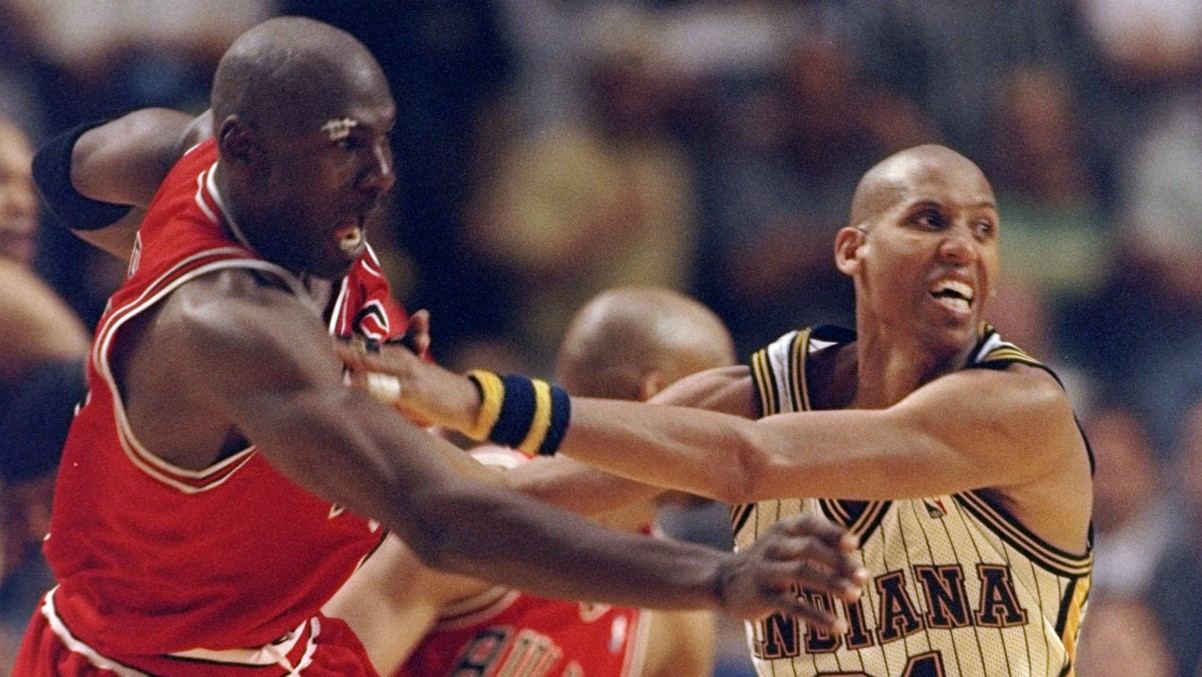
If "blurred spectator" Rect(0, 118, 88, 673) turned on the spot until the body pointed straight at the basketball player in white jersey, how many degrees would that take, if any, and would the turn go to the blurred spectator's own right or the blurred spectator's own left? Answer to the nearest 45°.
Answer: approximately 45° to the blurred spectator's own left

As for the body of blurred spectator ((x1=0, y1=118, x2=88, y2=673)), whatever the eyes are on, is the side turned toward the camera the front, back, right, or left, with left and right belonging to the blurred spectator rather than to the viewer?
front

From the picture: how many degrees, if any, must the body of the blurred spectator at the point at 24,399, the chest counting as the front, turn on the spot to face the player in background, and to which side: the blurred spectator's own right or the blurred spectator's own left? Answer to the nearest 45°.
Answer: approximately 45° to the blurred spectator's own left

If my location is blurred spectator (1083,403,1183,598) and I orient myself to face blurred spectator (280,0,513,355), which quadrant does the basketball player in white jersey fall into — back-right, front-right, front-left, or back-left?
front-left

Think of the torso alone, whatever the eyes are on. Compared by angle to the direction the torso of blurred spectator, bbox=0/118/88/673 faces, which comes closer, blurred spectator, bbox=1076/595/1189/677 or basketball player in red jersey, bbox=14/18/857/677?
the basketball player in red jersey

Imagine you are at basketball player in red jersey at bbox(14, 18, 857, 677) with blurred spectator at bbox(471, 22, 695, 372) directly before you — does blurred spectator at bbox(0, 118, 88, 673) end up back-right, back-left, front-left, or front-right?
front-left

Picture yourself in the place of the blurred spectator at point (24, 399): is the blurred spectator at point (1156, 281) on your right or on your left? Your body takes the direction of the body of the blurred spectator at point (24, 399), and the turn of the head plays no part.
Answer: on your left

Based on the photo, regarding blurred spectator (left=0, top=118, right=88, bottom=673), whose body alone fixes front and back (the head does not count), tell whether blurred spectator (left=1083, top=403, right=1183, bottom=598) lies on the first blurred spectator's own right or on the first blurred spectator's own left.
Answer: on the first blurred spectator's own left

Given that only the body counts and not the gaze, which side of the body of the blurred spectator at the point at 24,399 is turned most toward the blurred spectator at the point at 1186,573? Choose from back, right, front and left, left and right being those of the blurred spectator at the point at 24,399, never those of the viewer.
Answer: left
